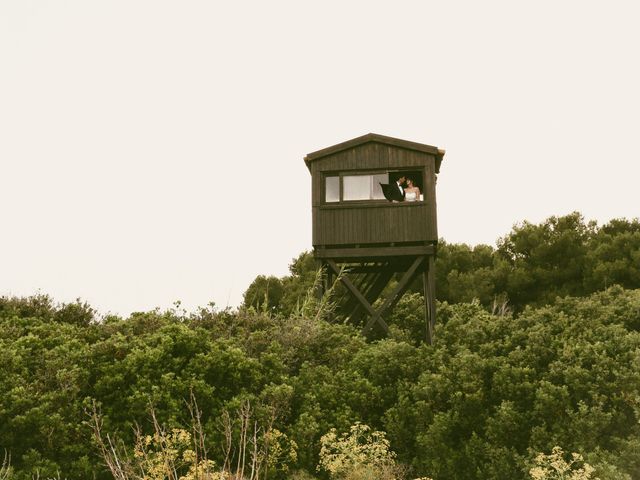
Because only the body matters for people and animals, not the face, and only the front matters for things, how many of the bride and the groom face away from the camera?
0

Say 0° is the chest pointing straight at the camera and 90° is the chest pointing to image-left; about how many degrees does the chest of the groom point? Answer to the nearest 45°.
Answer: approximately 315°

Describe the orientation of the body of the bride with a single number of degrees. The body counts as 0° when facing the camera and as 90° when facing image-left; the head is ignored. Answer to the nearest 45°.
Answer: approximately 45°
